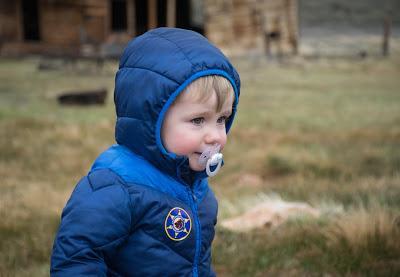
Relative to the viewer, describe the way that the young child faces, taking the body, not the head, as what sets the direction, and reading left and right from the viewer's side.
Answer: facing the viewer and to the right of the viewer

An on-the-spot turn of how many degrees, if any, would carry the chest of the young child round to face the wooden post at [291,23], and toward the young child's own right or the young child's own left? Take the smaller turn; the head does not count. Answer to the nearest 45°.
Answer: approximately 135° to the young child's own left

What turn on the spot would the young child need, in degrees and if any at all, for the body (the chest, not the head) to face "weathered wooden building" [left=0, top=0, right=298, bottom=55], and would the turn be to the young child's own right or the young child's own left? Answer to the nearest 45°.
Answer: approximately 135° to the young child's own left
